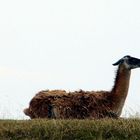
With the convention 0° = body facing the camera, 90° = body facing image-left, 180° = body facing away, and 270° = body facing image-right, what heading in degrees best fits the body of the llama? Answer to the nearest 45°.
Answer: approximately 270°
